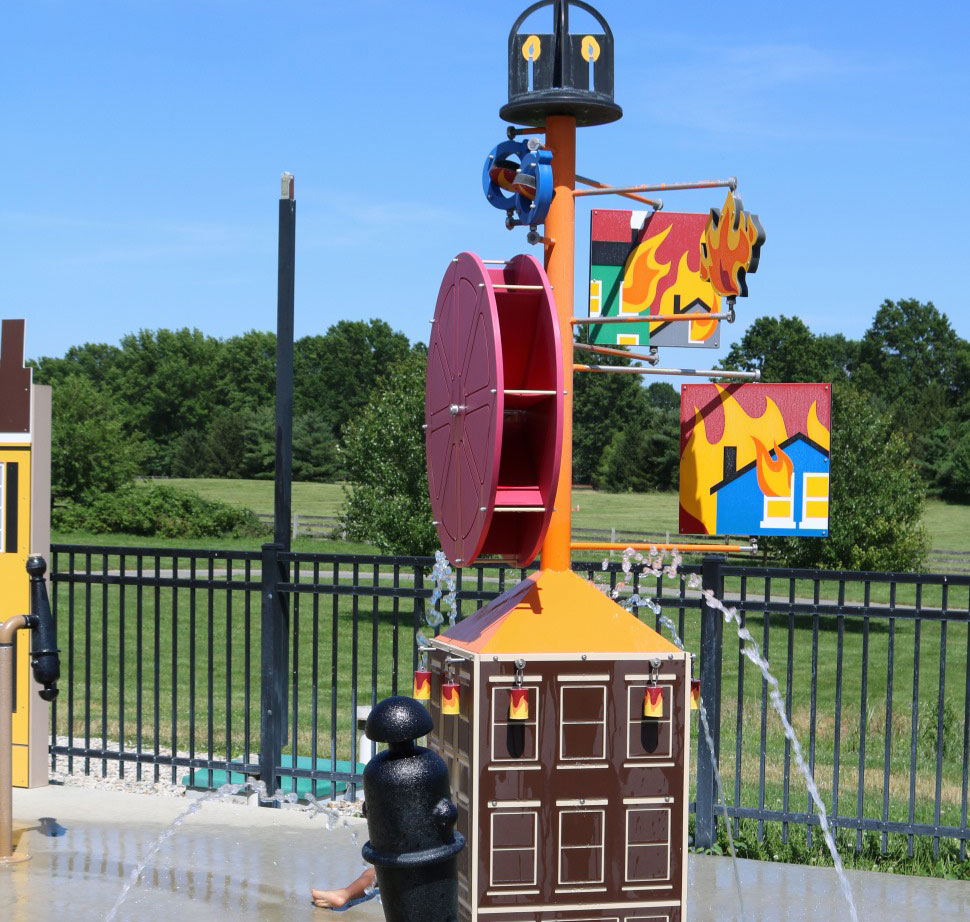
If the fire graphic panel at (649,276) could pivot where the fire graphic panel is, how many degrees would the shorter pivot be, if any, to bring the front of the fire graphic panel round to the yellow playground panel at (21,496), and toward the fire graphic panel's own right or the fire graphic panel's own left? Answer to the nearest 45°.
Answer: approximately 90° to the fire graphic panel's own right

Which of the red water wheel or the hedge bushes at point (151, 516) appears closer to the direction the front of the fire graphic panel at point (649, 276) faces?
the red water wheel

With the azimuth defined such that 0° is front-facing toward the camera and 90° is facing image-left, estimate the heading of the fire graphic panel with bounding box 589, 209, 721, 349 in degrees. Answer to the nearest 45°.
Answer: approximately 0°

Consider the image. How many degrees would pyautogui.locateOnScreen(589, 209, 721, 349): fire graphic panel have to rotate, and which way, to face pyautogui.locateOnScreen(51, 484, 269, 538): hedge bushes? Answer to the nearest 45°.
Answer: approximately 135° to its right
